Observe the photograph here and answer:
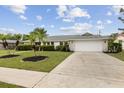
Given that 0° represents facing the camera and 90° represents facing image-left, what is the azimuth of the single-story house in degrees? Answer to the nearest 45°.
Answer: approximately 0°

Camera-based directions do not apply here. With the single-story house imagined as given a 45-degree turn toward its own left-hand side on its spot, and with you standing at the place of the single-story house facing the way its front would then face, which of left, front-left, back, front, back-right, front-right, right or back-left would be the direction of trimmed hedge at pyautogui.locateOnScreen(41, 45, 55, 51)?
back-right

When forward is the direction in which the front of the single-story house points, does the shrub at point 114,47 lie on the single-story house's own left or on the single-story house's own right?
on the single-story house's own left
